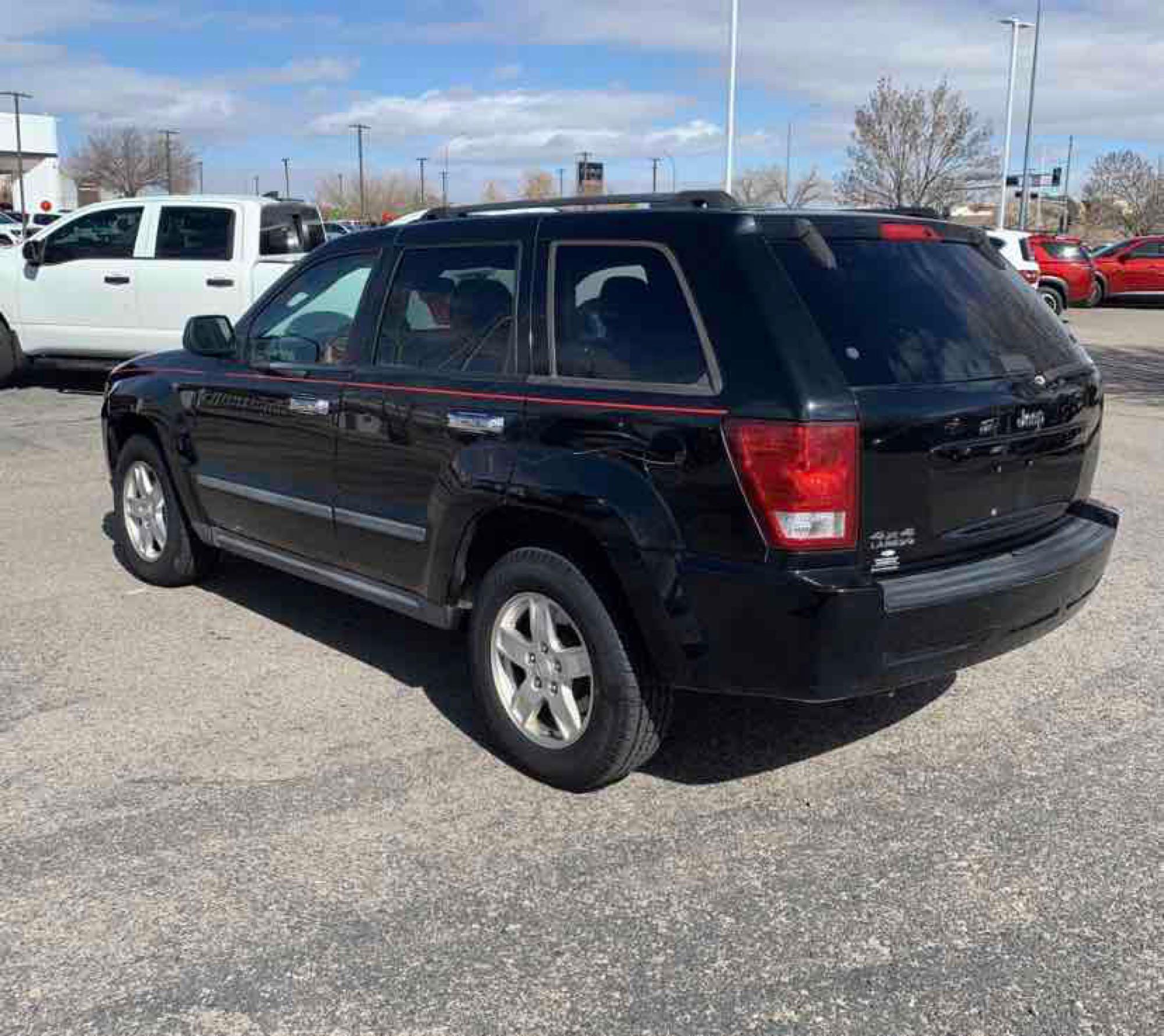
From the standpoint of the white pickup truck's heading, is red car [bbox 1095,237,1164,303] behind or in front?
behind

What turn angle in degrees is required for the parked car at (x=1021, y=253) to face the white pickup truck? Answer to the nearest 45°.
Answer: approximately 90° to its left

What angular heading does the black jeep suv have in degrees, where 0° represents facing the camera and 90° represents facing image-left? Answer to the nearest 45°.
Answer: approximately 135°

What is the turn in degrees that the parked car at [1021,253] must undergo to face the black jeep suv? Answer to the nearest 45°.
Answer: approximately 135° to its left

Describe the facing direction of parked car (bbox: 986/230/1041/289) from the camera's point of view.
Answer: facing away from the viewer and to the left of the viewer

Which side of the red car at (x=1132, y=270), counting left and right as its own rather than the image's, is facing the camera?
left

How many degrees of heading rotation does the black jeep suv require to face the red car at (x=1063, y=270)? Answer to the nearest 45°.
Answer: approximately 45° to its right

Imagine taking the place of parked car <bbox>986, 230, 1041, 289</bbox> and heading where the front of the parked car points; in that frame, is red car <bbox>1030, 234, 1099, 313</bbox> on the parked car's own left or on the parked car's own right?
on the parked car's own right

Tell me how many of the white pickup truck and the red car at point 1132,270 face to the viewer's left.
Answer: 2

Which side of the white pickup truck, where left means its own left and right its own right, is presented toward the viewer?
left

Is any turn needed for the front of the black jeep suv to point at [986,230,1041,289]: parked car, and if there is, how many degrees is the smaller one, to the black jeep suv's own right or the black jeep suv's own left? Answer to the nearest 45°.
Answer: approximately 45° to the black jeep suv's own right
